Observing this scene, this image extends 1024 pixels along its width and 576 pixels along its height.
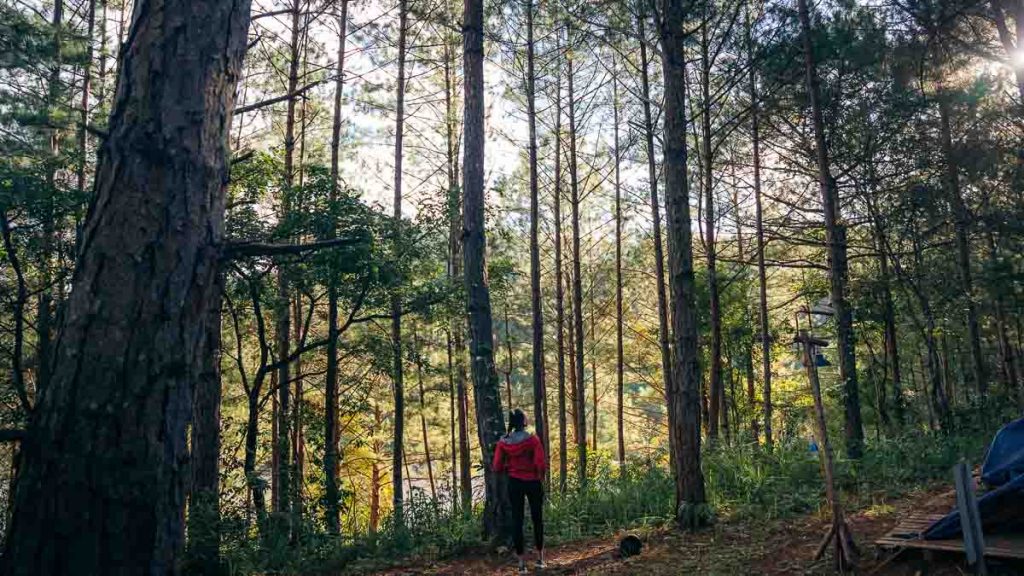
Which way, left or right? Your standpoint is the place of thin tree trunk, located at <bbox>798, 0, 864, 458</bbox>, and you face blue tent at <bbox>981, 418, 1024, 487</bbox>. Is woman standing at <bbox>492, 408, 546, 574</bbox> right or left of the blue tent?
right

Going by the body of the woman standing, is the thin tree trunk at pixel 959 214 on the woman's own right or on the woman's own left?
on the woman's own right

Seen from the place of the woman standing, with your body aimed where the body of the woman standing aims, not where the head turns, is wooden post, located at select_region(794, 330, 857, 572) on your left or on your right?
on your right

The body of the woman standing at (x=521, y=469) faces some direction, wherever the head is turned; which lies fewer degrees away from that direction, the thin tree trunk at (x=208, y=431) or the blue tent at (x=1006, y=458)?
the thin tree trunk

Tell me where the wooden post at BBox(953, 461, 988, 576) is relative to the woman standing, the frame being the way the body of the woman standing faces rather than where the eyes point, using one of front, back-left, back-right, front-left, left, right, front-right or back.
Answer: back-right

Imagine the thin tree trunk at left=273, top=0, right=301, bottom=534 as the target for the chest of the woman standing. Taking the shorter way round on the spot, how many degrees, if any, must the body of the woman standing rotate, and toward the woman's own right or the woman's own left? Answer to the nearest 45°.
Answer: approximately 45° to the woman's own left

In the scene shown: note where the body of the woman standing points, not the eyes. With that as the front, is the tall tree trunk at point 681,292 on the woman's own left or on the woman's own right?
on the woman's own right

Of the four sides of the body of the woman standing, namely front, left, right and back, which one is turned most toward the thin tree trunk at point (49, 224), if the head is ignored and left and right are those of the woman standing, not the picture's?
left

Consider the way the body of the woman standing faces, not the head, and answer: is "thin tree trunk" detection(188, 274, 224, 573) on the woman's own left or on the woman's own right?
on the woman's own left

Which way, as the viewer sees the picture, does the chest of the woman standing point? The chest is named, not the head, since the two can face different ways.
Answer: away from the camera
